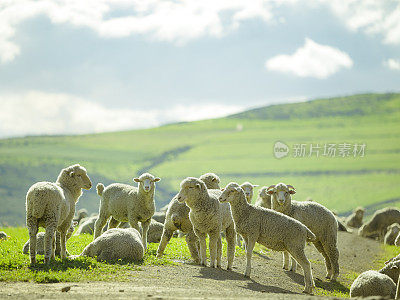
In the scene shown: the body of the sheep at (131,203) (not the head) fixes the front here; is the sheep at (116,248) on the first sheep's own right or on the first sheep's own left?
on the first sheep's own right

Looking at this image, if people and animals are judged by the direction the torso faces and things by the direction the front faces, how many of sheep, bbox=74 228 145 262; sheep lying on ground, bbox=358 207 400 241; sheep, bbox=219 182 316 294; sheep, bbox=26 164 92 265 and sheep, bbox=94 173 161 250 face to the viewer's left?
3

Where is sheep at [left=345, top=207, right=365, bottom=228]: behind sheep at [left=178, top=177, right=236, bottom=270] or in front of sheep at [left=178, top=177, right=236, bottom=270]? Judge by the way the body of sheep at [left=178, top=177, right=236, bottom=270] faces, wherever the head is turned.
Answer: behind

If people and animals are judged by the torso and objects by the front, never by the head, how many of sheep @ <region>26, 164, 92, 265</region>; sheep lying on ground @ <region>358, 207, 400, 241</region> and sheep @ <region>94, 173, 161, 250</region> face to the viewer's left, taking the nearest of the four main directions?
1

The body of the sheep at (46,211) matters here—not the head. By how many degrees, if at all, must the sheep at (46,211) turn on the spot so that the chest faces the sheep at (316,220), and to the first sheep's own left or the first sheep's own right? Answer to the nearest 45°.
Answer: approximately 45° to the first sheep's own right

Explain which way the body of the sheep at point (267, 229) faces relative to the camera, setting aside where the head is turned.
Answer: to the viewer's left

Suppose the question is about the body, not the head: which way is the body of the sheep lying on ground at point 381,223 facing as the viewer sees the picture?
to the viewer's left

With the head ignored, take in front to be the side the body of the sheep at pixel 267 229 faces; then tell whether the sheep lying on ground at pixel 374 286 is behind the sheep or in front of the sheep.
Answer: behind

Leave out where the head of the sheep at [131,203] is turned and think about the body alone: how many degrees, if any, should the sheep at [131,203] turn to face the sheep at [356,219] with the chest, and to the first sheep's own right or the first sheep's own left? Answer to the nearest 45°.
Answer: approximately 90° to the first sheep's own left

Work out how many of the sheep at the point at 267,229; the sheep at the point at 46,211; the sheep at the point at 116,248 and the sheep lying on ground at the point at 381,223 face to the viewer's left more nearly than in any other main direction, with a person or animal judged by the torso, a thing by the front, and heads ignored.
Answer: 3

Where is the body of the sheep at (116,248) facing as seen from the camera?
to the viewer's left
